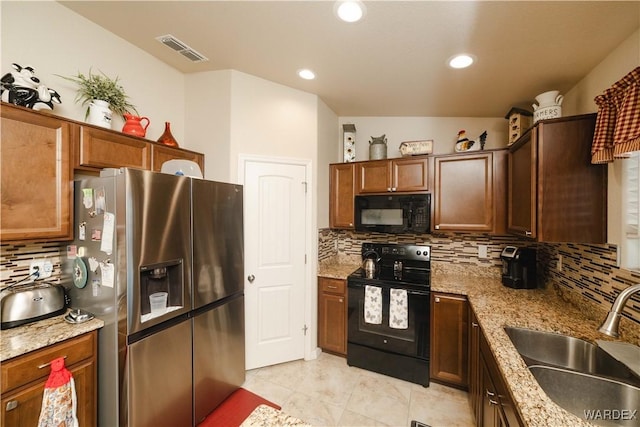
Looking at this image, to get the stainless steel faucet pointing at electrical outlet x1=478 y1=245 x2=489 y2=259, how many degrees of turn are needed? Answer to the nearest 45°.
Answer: approximately 45° to its right

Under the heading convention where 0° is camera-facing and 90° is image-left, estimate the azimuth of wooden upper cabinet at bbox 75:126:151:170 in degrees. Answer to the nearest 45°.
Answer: approximately 315°

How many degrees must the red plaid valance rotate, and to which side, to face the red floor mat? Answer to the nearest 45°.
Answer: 0° — it already faces it

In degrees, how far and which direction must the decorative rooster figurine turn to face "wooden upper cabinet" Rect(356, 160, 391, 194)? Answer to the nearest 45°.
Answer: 0° — it already faces it

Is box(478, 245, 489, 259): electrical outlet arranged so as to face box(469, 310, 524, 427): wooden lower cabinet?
yes

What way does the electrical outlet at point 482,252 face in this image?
toward the camera

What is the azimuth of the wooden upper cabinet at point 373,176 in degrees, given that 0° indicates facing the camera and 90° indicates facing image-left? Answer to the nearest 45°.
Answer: approximately 0°

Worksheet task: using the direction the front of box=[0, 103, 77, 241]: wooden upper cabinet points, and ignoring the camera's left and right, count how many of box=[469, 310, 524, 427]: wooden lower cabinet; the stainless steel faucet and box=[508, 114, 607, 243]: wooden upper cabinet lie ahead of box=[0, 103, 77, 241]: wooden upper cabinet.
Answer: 3

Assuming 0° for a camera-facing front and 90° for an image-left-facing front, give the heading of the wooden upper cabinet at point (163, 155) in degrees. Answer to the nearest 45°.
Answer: approximately 315°

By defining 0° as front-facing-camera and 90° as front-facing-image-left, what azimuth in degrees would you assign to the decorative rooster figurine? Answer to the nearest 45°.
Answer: approximately 90°

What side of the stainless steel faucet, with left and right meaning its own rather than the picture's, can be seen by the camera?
left

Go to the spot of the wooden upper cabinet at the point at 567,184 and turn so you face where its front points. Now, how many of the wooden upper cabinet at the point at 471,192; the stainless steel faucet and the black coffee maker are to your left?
1

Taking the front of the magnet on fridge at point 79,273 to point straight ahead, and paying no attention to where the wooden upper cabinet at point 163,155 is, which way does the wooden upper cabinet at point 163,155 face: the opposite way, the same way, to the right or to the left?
to the left

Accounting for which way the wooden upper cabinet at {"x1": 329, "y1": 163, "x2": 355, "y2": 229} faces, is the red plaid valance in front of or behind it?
in front

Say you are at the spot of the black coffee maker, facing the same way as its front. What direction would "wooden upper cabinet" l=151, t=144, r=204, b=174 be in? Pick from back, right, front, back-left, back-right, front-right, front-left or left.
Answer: front

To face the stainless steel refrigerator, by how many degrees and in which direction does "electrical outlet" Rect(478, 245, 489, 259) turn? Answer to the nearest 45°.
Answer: approximately 45° to its right

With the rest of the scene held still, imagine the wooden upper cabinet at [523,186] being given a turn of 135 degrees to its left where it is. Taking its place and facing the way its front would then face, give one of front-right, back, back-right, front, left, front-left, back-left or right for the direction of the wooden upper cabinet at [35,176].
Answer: right

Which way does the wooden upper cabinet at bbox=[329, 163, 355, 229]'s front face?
toward the camera
